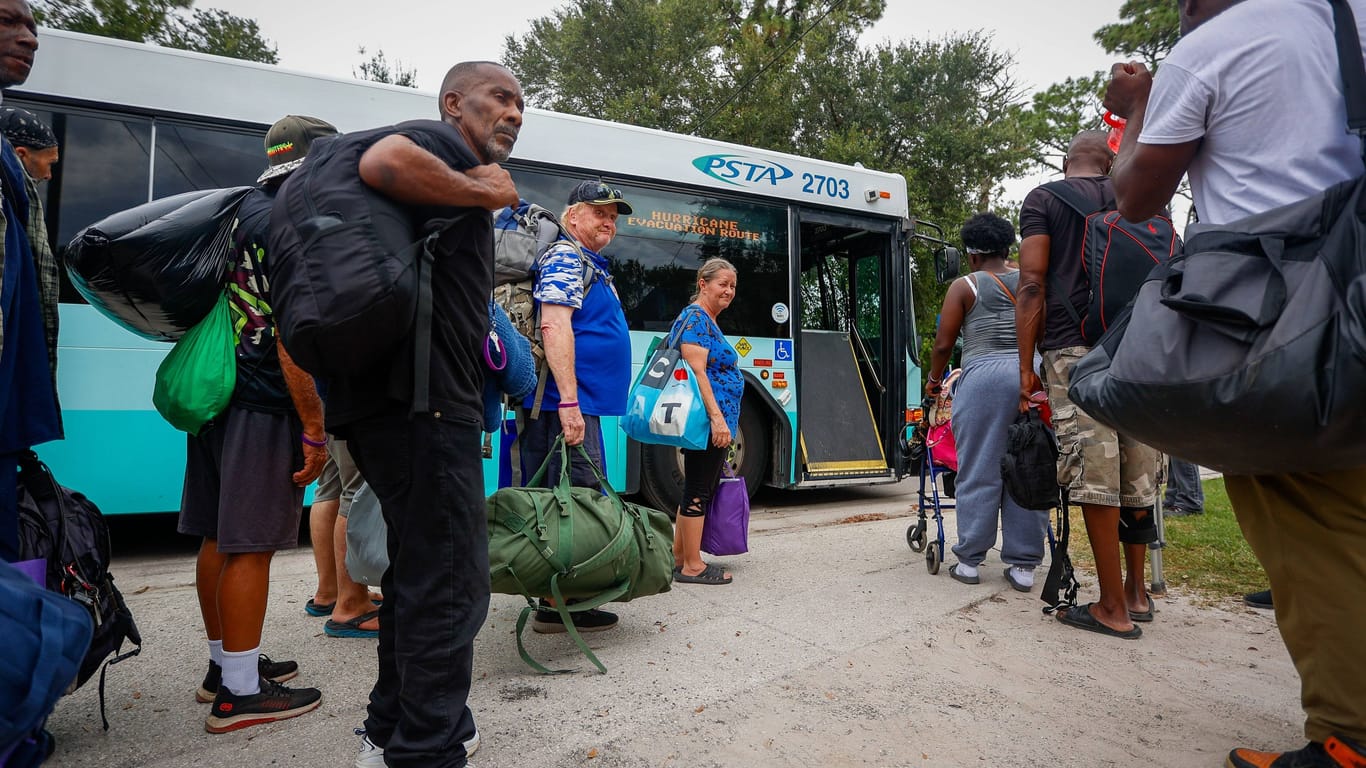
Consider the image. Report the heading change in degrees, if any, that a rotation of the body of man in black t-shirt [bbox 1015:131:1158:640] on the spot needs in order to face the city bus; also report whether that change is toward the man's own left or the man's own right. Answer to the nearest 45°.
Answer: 0° — they already face it

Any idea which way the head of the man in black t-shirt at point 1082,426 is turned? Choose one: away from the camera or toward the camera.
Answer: away from the camera

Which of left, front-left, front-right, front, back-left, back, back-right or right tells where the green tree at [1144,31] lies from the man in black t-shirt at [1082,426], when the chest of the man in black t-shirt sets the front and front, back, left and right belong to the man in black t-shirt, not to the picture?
front-right

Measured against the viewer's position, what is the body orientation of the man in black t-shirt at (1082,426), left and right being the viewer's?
facing away from the viewer and to the left of the viewer

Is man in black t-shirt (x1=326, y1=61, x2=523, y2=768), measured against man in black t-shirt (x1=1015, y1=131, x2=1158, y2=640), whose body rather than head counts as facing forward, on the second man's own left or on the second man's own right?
on the second man's own left

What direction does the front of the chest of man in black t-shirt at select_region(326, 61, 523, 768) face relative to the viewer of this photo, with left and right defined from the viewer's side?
facing to the right of the viewer
